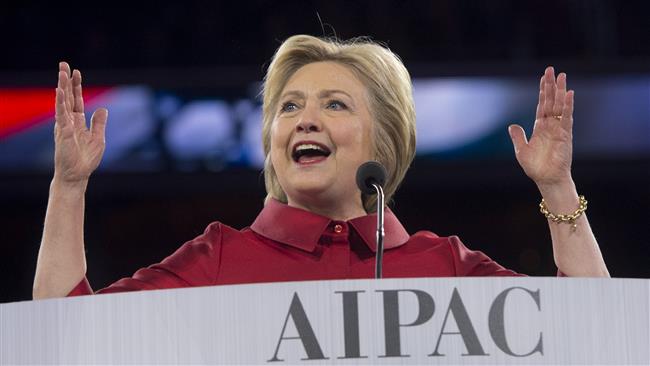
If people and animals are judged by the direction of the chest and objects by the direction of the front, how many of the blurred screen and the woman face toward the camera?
2

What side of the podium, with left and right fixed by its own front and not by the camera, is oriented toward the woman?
back

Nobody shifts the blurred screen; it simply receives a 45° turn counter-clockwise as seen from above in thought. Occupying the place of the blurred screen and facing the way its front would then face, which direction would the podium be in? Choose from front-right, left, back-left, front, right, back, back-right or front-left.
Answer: front-right

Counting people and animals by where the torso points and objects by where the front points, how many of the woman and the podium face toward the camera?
2

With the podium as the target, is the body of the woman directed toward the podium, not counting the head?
yes

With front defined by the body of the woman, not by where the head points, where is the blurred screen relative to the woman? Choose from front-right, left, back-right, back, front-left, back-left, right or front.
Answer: back

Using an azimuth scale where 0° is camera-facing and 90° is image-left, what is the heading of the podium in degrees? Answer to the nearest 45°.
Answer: approximately 0°

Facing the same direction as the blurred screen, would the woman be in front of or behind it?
in front

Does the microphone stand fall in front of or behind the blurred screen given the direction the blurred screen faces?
in front
